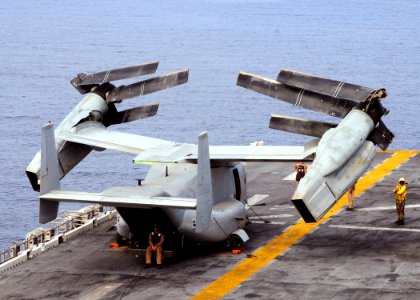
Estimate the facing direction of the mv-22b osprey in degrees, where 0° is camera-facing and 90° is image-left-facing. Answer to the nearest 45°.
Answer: approximately 225°

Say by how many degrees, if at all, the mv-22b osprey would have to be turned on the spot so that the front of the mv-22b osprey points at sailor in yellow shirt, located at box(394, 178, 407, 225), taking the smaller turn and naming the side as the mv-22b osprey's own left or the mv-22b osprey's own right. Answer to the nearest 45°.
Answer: approximately 45° to the mv-22b osprey's own right
